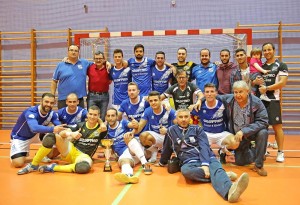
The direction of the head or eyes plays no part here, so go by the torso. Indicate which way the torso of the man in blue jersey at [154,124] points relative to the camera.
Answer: toward the camera

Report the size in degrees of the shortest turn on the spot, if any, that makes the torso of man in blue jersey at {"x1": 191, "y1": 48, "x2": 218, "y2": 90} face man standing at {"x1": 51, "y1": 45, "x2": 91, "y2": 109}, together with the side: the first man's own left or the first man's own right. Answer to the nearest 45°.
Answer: approximately 90° to the first man's own right

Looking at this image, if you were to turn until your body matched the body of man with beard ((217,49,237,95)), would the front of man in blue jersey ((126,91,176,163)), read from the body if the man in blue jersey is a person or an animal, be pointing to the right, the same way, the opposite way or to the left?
the same way

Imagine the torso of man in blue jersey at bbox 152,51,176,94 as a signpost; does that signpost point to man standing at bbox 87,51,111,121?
no

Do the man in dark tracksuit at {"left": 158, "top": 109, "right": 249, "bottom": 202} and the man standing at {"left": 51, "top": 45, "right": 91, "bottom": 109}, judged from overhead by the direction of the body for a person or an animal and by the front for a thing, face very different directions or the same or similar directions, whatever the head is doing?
same or similar directions

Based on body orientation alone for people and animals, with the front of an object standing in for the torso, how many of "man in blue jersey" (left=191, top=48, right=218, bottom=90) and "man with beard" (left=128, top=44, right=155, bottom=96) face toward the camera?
2

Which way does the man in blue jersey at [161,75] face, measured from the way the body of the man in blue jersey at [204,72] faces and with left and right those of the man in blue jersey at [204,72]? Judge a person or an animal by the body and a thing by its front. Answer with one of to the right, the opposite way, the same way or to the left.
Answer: the same way

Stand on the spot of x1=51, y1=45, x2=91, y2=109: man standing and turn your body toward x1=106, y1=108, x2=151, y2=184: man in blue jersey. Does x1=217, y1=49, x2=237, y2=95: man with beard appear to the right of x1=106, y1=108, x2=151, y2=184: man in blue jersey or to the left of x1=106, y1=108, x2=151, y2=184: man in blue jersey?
left

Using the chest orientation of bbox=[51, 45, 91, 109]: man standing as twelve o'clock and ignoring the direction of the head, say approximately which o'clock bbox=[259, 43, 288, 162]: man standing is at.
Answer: bbox=[259, 43, 288, 162]: man standing is roughly at 10 o'clock from bbox=[51, 45, 91, 109]: man standing.

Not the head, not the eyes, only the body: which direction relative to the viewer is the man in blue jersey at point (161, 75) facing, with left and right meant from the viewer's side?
facing the viewer

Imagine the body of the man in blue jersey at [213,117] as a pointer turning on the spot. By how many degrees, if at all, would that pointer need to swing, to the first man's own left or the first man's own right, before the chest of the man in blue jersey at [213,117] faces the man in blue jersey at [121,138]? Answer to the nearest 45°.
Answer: approximately 90° to the first man's own right

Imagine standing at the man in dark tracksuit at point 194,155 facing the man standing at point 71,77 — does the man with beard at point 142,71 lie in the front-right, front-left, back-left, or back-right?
front-right

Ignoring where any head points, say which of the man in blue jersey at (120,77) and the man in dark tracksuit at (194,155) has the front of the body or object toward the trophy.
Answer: the man in blue jersey

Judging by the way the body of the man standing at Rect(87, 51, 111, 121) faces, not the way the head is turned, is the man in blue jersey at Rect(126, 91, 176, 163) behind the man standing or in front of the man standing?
in front

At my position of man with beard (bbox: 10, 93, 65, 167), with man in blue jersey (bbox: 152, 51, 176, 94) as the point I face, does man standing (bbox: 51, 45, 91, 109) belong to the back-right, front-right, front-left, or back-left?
front-left

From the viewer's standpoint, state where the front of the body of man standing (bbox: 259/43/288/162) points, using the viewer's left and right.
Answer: facing the viewer and to the left of the viewer

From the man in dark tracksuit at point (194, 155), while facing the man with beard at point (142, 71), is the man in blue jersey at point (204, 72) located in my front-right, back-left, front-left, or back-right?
front-right

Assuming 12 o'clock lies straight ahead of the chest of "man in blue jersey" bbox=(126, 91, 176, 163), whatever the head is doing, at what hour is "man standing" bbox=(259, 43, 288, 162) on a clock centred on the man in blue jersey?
The man standing is roughly at 9 o'clock from the man in blue jersey.

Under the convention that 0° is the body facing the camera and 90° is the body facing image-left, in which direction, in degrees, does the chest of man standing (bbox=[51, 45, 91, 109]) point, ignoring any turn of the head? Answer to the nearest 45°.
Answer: approximately 0°

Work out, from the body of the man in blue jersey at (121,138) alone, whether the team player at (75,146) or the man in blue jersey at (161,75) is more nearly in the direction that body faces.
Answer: the team player

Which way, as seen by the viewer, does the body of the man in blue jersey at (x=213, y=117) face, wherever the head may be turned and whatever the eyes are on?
toward the camera
